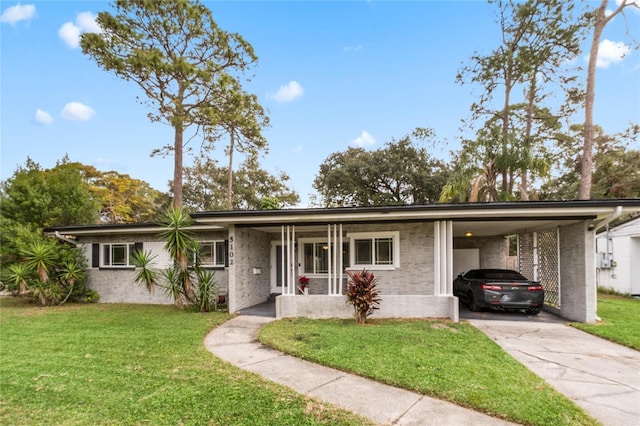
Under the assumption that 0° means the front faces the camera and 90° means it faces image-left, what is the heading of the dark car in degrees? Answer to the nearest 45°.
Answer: approximately 135°

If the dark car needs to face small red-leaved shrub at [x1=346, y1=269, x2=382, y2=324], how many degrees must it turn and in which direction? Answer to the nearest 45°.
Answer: approximately 90° to its left

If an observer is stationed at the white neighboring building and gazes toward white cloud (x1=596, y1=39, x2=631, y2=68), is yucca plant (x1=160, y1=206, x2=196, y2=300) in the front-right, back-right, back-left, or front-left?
back-left

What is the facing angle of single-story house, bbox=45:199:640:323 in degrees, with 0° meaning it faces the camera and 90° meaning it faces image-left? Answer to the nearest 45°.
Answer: approximately 0°
